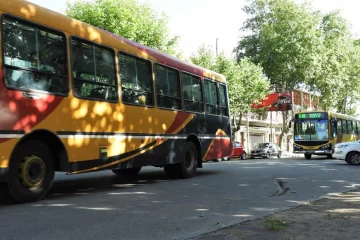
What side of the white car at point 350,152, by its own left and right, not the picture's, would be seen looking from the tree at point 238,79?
right

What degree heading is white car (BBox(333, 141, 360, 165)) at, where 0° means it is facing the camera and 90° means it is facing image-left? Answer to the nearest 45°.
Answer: approximately 45°

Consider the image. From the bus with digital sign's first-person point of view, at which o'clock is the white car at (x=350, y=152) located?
The white car is roughly at 10 o'clock from the bus with digital sign.

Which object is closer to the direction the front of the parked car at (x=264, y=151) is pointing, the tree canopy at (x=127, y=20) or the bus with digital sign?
the tree canopy

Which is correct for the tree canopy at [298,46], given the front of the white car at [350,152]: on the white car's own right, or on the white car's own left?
on the white car's own right
